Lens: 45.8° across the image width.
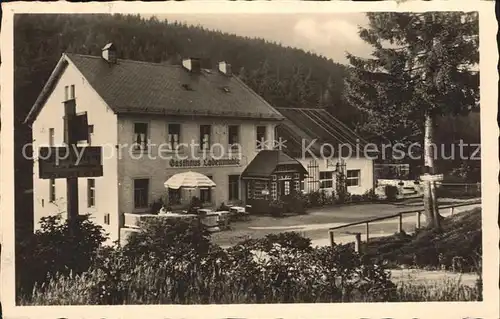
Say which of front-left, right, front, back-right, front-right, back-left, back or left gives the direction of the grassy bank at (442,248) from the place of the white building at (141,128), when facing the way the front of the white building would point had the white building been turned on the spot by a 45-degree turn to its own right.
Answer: left

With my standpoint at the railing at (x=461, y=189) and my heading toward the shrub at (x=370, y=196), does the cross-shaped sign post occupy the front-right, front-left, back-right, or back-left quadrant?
front-left

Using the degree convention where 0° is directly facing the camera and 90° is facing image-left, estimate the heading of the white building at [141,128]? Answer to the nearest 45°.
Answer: approximately 315°

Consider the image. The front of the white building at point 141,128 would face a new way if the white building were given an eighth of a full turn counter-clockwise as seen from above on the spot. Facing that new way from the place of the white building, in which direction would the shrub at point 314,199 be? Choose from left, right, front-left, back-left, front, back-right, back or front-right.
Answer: front

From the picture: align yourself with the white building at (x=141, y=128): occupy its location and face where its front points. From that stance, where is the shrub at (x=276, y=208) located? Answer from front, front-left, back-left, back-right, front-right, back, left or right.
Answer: front-left

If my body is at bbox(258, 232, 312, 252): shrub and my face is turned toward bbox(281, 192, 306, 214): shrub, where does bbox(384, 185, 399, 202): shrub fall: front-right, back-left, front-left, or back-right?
front-right

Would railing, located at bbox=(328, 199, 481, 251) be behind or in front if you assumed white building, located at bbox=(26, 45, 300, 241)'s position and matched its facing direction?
in front

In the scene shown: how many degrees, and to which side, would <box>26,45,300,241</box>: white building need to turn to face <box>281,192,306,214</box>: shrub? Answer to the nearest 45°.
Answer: approximately 45° to its left
